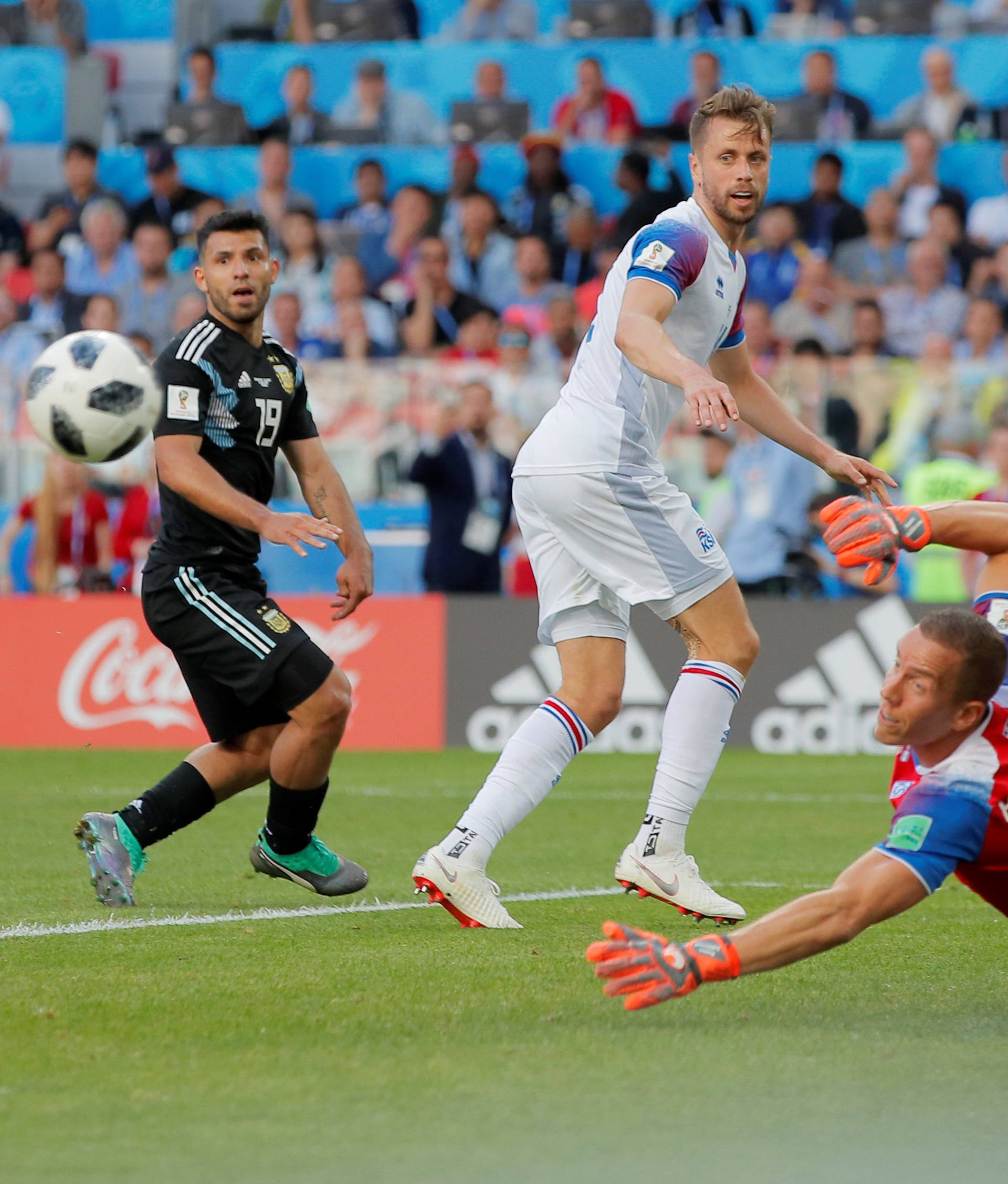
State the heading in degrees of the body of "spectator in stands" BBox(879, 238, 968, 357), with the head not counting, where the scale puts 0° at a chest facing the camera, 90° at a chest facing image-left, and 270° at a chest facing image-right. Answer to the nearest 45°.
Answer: approximately 0°

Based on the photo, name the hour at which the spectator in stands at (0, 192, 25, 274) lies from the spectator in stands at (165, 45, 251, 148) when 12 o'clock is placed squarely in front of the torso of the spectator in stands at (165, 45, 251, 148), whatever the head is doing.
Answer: the spectator in stands at (0, 192, 25, 274) is roughly at 2 o'clock from the spectator in stands at (165, 45, 251, 148).

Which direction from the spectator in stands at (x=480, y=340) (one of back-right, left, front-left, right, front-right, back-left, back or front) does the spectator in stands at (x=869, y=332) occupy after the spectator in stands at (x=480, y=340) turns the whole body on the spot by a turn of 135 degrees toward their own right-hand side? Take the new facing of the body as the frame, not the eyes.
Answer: back-right

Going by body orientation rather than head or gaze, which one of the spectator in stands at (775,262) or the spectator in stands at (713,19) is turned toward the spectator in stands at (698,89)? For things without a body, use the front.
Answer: the spectator in stands at (713,19)

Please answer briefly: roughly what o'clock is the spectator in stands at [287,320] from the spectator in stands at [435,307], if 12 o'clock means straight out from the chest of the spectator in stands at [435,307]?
the spectator in stands at [287,320] is roughly at 2 o'clock from the spectator in stands at [435,307].

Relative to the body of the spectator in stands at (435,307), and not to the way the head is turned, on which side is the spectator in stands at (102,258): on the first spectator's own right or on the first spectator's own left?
on the first spectator's own right

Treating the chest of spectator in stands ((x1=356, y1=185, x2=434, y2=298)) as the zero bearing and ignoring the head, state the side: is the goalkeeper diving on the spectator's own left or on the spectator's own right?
on the spectator's own left

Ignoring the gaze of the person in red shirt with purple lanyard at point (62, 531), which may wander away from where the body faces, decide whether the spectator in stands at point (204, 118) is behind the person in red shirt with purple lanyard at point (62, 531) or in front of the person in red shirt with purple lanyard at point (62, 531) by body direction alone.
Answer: behind
